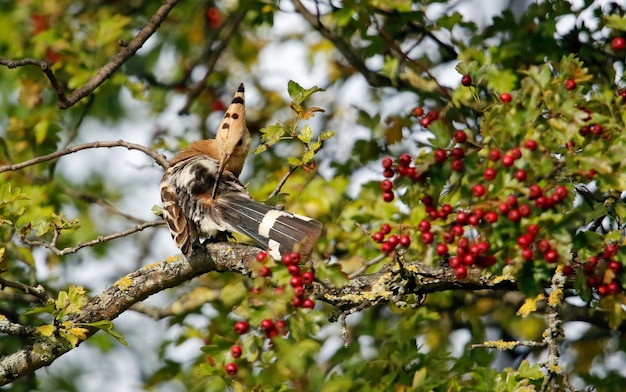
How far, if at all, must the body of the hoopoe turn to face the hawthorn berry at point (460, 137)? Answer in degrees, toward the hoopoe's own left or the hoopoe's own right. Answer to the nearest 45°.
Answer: approximately 180°

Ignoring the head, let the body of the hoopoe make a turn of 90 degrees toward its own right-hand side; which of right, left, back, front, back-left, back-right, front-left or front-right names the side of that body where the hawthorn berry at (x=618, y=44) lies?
front-right

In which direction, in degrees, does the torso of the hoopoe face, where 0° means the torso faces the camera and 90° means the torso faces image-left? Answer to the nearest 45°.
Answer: approximately 135°

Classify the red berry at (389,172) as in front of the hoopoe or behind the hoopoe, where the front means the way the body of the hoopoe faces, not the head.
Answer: behind

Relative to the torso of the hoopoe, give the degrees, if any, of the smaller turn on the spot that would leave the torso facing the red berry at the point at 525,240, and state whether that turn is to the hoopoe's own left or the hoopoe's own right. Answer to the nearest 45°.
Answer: approximately 180°

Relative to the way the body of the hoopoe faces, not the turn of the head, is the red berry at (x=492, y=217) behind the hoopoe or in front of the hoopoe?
behind

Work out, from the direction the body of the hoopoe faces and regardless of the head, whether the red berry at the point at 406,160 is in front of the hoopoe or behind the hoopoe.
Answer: behind
